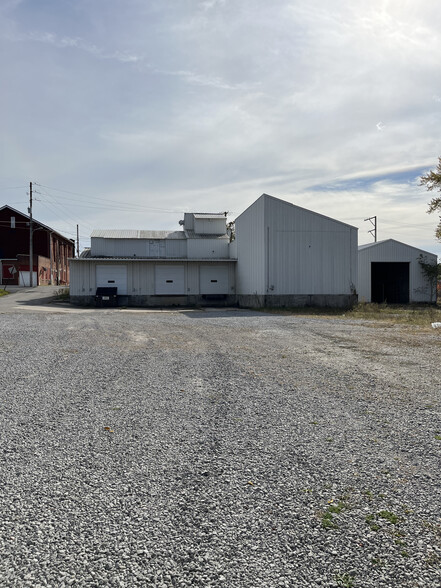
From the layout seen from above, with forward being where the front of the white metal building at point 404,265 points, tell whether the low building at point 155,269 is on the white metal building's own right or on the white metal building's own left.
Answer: on the white metal building's own right

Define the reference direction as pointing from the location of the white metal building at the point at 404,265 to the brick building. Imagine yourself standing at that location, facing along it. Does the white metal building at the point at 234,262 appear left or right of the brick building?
left

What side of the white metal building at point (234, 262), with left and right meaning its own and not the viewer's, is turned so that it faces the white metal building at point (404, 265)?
left

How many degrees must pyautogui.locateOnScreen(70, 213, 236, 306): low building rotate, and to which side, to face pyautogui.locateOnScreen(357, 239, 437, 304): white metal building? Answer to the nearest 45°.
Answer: approximately 90° to its left

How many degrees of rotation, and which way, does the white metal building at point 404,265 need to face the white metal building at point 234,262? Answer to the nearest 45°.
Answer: approximately 45° to its right

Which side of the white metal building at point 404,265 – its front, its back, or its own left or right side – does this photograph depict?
front

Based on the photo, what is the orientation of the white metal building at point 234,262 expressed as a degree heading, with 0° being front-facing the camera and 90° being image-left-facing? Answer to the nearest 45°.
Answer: approximately 0°

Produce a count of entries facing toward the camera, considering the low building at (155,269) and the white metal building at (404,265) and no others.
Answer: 2
